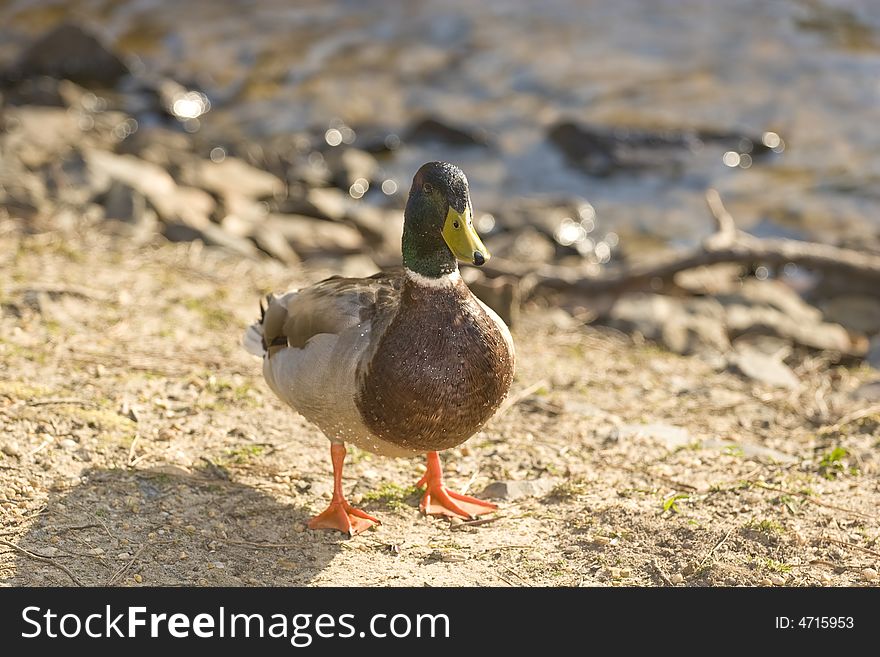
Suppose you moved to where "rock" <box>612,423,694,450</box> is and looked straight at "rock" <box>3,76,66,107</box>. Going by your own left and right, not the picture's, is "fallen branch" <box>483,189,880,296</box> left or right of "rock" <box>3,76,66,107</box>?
right

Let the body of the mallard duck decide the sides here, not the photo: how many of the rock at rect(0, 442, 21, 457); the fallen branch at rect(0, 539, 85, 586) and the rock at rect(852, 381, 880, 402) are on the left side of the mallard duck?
1

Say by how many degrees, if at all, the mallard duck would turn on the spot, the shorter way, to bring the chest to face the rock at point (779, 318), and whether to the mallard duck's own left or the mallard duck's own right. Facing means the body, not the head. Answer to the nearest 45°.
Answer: approximately 90° to the mallard duck's own left

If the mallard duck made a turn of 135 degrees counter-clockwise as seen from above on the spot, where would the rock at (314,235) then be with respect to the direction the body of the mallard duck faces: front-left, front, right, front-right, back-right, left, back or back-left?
front

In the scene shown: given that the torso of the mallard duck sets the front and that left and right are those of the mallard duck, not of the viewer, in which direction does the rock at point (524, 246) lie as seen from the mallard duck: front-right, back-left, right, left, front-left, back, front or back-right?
back-left

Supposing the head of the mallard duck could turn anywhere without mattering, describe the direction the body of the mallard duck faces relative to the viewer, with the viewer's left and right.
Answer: facing the viewer and to the right of the viewer

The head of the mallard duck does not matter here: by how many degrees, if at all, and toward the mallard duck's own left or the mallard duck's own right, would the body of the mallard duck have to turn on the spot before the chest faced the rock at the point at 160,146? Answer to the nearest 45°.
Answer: approximately 135° to the mallard duck's own left

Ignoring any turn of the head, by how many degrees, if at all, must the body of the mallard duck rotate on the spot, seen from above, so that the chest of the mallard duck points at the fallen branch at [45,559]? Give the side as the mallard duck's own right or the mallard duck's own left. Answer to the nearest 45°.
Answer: approximately 90° to the mallard duck's own right

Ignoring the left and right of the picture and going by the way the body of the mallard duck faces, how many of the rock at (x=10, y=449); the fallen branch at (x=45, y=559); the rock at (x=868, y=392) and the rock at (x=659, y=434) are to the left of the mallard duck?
2

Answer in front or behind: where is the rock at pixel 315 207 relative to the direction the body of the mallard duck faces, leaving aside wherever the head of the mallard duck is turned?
behind

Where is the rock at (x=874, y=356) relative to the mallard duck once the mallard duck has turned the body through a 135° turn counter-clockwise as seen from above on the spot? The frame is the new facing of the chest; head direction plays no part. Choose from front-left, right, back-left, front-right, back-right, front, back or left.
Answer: front-right
